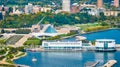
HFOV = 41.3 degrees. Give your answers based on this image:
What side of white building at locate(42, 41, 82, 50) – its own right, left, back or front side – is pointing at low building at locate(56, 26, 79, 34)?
back

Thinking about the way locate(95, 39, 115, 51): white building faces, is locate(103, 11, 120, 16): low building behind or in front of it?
behind

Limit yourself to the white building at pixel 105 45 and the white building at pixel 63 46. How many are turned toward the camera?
2

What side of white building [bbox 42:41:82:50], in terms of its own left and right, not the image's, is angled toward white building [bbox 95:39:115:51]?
left

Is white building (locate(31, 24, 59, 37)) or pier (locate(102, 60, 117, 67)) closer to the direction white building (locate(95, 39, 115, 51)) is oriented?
the pier

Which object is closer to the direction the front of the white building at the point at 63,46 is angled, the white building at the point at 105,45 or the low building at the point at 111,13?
the white building

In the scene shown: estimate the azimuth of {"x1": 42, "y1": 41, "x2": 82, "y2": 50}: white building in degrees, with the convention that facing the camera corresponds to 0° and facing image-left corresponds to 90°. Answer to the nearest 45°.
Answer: approximately 0°
